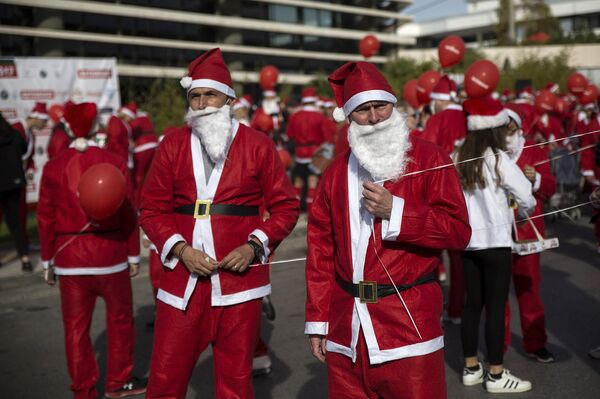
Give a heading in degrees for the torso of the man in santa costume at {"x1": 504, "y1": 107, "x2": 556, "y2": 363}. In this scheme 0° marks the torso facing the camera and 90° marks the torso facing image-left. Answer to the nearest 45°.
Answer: approximately 45°

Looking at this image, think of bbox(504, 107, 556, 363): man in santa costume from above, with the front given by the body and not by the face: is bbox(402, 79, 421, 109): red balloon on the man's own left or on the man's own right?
on the man's own right

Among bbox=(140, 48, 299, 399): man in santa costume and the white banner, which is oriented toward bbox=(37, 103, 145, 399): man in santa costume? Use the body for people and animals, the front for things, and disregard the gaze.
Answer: the white banner

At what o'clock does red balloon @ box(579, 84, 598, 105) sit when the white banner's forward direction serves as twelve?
The red balloon is roughly at 10 o'clock from the white banner.

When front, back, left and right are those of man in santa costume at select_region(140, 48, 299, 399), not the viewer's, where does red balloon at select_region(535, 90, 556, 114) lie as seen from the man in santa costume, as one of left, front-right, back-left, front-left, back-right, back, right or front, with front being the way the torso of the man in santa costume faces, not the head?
back-left

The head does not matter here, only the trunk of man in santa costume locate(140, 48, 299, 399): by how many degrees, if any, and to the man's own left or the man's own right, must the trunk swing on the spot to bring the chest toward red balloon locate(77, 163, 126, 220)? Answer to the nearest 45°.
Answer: approximately 135° to the man's own right

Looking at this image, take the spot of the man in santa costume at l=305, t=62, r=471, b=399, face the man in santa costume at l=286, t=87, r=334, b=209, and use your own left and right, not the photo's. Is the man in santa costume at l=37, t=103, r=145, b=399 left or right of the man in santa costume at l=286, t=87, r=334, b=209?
left

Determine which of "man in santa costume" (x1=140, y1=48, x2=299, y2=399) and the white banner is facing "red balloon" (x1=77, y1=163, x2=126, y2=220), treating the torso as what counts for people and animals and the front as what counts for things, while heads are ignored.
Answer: the white banner

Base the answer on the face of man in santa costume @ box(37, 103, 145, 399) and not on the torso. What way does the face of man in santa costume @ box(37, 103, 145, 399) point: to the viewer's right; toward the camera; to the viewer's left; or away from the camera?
away from the camera

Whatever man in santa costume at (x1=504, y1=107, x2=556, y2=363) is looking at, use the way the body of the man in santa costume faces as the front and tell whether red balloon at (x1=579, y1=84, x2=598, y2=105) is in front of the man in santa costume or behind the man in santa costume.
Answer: behind

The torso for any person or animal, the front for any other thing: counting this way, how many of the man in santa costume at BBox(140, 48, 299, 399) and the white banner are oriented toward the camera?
2

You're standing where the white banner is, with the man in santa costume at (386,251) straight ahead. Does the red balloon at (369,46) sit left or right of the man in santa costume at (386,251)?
left

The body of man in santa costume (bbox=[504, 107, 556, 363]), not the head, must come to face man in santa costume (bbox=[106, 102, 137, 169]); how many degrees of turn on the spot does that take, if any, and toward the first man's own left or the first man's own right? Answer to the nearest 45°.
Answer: approximately 90° to the first man's own right
